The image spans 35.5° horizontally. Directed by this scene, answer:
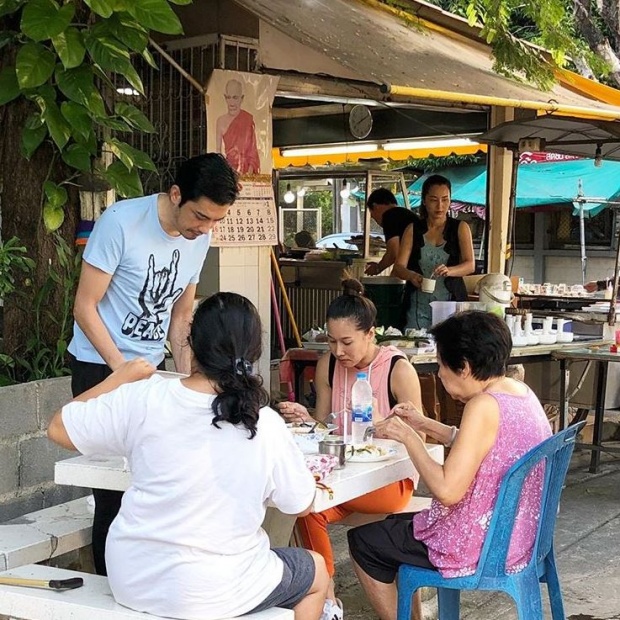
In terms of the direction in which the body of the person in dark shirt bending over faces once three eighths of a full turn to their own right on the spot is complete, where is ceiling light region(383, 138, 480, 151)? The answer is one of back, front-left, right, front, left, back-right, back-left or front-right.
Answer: front-left

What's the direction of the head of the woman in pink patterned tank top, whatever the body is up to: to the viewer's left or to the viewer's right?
to the viewer's left

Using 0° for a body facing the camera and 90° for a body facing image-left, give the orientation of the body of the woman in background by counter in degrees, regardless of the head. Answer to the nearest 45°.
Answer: approximately 0°

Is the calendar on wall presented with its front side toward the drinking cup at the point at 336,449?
yes

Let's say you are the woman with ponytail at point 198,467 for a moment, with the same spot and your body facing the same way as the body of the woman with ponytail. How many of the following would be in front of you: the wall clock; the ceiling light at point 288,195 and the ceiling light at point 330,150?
3

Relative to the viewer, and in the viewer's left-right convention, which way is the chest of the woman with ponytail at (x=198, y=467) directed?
facing away from the viewer

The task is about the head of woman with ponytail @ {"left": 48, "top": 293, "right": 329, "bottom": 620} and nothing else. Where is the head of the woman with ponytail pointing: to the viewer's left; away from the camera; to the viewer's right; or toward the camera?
away from the camera

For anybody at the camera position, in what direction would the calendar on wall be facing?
facing the viewer

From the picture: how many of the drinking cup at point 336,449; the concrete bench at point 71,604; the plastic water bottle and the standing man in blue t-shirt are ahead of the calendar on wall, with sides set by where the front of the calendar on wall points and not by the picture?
4

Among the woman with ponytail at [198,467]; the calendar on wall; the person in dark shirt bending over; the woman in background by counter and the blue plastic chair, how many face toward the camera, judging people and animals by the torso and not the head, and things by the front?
2

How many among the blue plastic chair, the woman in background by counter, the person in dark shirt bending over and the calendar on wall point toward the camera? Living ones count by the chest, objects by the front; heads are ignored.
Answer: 2
